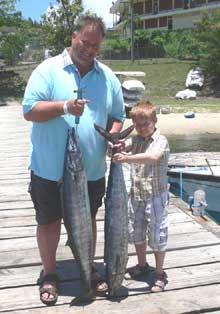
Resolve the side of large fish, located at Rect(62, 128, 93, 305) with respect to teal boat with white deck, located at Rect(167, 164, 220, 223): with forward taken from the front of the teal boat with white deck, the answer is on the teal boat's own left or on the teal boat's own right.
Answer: on the teal boat's own left

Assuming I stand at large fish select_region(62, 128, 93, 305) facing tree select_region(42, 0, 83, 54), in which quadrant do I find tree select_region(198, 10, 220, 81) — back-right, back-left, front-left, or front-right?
front-right

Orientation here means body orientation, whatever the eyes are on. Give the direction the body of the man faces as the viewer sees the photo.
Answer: toward the camera

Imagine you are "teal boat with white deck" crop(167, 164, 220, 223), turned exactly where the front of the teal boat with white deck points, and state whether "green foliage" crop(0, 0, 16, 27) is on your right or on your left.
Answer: on your right

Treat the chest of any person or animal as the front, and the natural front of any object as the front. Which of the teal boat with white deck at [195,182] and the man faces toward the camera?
the man

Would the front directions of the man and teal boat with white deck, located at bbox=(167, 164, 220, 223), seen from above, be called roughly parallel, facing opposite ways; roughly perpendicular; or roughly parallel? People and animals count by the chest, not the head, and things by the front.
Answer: roughly perpendicular

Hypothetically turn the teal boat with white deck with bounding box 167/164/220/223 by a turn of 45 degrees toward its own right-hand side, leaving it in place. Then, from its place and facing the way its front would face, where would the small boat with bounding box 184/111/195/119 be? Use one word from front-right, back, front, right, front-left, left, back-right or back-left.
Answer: front-right

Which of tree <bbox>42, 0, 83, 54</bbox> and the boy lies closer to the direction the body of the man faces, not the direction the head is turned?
the boy

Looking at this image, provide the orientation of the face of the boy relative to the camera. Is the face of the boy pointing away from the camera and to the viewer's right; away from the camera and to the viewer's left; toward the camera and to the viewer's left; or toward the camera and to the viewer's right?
toward the camera and to the viewer's left

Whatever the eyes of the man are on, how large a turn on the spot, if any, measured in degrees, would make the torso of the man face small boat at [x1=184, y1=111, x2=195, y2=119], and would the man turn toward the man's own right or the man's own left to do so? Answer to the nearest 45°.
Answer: approximately 180°

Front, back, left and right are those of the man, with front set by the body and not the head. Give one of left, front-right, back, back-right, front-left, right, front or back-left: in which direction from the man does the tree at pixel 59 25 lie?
back

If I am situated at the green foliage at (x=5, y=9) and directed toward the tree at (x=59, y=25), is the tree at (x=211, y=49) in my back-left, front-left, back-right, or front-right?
front-right

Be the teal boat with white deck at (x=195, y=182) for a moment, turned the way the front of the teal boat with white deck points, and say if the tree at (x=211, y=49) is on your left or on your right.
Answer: on your right

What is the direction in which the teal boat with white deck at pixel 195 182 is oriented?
to the viewer's left

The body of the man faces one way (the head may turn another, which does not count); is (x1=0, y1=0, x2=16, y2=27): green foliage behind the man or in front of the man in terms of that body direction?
behind
